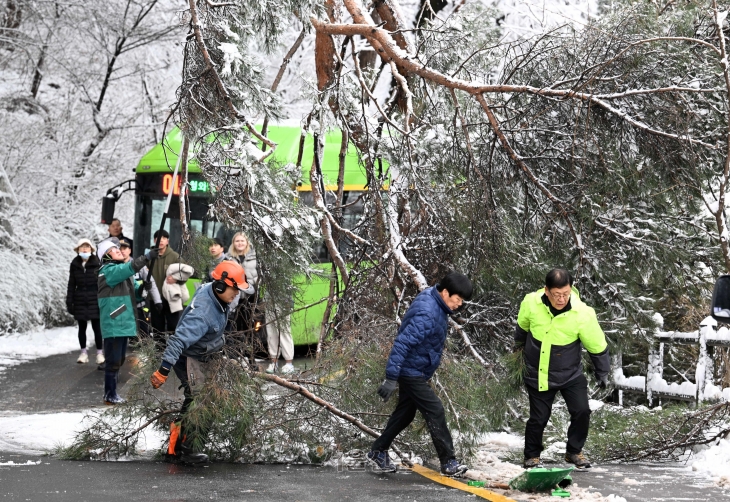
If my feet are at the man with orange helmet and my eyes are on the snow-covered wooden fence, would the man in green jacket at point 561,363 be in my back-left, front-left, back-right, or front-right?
front-right

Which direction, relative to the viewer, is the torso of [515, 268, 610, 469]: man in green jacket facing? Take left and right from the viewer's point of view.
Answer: facing the viewer

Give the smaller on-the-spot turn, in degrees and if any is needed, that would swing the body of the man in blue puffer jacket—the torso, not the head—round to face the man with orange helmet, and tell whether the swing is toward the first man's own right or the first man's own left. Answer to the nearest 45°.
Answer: approximately 180°

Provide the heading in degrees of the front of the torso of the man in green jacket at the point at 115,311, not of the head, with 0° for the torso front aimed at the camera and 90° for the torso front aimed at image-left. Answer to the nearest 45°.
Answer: approximately 270°

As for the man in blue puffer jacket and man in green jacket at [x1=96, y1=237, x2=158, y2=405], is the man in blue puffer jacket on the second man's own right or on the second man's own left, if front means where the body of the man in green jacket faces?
on the second man's own right

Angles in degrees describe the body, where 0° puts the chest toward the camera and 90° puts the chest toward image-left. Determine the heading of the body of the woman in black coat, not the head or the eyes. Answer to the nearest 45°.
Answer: approximately 0°

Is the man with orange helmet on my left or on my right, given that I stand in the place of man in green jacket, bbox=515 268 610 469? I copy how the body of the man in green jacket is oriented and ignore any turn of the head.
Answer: on my right

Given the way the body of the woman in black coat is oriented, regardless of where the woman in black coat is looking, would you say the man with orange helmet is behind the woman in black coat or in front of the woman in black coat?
in front

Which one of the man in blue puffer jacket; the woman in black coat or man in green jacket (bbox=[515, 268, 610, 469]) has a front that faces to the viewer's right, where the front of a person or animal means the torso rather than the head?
the man in blue puffer jacket

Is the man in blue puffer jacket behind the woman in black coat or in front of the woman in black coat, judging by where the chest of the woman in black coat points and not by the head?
in front

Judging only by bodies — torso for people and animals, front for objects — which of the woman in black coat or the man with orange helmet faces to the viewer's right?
the man with orange helmet

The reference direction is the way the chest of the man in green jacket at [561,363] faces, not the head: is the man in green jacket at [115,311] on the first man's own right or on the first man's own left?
on the first man's own right

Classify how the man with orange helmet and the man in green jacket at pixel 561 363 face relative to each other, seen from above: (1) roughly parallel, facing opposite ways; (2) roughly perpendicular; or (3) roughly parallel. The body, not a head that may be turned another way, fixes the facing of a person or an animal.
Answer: roughly perpendicular

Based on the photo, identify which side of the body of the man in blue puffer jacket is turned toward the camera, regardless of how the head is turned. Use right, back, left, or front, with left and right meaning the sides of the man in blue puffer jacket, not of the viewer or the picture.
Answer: right

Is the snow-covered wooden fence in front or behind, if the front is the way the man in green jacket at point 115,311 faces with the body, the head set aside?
in front
